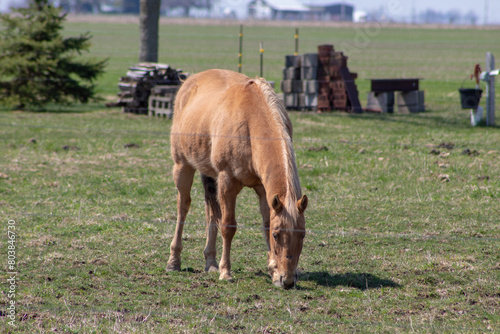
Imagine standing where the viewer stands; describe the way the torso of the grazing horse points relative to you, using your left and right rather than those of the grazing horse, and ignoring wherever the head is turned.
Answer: facing the viewer and to the right of the viewer

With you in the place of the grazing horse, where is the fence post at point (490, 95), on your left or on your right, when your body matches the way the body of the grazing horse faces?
on your left

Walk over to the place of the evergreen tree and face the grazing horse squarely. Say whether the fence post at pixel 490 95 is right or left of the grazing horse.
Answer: left

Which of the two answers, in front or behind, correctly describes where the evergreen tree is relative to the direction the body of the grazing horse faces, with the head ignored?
behind
